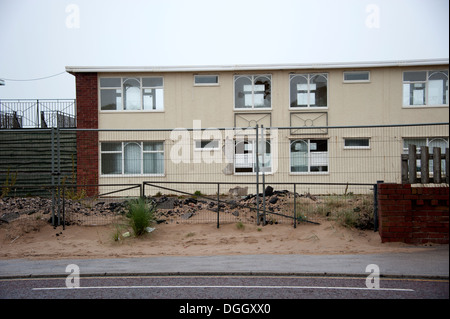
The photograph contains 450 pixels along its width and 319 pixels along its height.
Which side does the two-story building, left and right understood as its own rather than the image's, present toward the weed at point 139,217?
front

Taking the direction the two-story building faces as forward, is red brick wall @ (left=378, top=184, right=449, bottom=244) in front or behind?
in front

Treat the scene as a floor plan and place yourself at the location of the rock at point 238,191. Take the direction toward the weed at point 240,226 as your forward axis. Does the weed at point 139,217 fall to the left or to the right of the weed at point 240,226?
right

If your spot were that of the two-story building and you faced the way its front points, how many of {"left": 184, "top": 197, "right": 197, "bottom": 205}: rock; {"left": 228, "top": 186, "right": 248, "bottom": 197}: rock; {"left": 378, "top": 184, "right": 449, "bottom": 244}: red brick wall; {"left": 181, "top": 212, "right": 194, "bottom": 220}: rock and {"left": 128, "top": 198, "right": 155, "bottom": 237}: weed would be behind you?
0

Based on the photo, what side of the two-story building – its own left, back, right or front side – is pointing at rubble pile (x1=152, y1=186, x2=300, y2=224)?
front

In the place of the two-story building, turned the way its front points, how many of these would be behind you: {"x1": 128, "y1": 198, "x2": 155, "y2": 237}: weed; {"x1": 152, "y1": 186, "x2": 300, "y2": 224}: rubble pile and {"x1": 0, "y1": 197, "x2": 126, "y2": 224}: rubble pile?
0

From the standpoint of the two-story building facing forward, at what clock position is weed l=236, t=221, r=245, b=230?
The weed is roughly at 12 o'clock from the two-story building.

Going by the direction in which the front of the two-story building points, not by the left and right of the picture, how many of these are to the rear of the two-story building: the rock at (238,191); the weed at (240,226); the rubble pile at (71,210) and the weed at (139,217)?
0

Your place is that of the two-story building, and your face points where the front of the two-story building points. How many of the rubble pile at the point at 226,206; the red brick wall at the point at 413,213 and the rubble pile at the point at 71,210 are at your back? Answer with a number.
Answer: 0

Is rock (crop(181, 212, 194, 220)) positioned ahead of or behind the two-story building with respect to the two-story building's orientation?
ahead

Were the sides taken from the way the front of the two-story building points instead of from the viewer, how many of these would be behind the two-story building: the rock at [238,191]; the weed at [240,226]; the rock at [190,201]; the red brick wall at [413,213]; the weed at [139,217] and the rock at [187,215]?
0

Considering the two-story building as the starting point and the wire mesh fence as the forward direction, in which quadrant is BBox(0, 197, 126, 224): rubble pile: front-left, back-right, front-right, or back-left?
front-right

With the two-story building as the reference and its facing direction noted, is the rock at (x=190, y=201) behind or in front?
in front

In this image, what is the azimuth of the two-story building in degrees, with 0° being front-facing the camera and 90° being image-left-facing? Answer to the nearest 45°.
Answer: approximately 0°

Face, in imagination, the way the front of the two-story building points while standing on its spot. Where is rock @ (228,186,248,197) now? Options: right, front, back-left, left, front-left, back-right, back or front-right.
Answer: front
